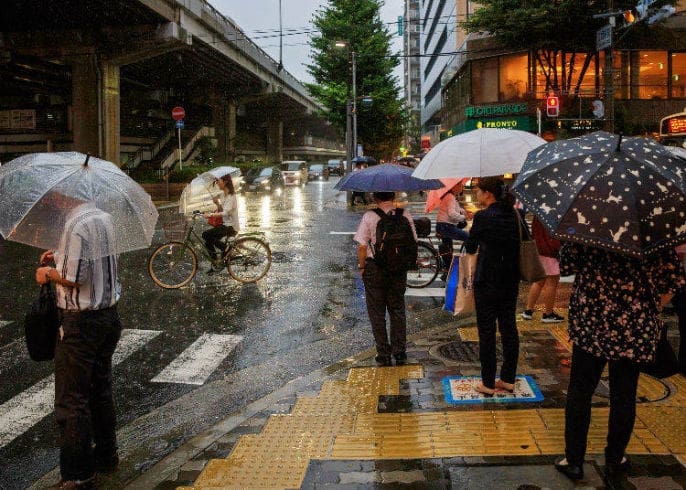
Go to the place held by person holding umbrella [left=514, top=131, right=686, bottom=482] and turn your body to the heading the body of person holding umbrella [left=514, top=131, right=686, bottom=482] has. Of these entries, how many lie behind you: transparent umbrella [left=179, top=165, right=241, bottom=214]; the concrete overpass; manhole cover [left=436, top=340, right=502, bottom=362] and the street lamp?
0

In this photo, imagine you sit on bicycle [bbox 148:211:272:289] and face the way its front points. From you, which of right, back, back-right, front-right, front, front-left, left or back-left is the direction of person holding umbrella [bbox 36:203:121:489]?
left

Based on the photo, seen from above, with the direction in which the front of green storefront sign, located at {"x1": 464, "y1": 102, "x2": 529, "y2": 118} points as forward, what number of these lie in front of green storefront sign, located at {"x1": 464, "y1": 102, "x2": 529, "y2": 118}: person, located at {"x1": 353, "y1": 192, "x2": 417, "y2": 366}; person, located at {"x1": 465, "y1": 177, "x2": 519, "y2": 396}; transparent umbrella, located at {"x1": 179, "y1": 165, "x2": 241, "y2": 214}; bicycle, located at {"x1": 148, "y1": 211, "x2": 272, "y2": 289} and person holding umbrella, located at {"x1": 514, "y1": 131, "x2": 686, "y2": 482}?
5

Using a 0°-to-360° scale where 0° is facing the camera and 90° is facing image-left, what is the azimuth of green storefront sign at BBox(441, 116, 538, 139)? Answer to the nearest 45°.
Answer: approximately 0°

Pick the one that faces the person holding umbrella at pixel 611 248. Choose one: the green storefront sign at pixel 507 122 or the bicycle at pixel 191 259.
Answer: the green storefront sign

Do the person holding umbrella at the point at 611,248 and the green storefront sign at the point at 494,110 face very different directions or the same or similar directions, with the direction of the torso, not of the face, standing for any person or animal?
very different directions

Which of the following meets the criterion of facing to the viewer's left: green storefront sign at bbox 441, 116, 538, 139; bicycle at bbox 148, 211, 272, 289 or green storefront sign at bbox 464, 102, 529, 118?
the bicycle

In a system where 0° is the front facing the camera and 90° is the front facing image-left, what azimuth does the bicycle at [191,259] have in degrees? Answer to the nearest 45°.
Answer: approximately 90°

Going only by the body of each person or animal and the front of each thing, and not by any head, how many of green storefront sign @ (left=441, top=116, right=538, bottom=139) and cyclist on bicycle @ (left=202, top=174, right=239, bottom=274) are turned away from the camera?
0

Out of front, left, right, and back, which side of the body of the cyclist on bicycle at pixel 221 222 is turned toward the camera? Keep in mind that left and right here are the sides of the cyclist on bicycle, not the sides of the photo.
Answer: left

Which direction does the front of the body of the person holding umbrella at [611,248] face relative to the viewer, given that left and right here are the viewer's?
facing away from the viewer

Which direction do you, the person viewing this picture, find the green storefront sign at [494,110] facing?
facing the viewer

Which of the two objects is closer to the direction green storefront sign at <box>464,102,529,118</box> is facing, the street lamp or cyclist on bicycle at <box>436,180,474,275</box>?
the cyclist on bicycle

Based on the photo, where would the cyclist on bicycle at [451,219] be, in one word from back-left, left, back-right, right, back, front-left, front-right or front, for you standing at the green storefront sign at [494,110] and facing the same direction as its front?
front

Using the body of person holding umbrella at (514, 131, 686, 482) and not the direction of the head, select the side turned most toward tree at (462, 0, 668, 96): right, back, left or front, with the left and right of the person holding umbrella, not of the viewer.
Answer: front

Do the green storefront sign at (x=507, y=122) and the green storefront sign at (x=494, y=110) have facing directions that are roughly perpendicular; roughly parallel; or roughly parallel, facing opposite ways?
roughly parallel

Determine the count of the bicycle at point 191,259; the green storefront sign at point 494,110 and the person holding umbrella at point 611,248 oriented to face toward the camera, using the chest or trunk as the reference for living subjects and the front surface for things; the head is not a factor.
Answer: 1

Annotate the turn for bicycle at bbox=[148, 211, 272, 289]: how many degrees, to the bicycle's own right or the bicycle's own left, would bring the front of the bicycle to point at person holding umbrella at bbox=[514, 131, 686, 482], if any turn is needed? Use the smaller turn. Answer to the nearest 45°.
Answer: approximately 90° to the bicycle's own left
